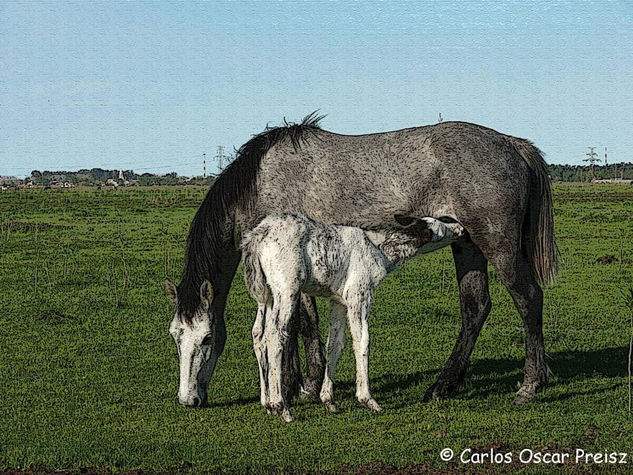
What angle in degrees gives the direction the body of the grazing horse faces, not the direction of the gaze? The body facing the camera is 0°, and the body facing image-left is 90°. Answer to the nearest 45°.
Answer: approximately 90°
